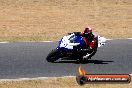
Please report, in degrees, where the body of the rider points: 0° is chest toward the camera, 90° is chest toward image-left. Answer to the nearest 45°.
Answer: approximately 45°
